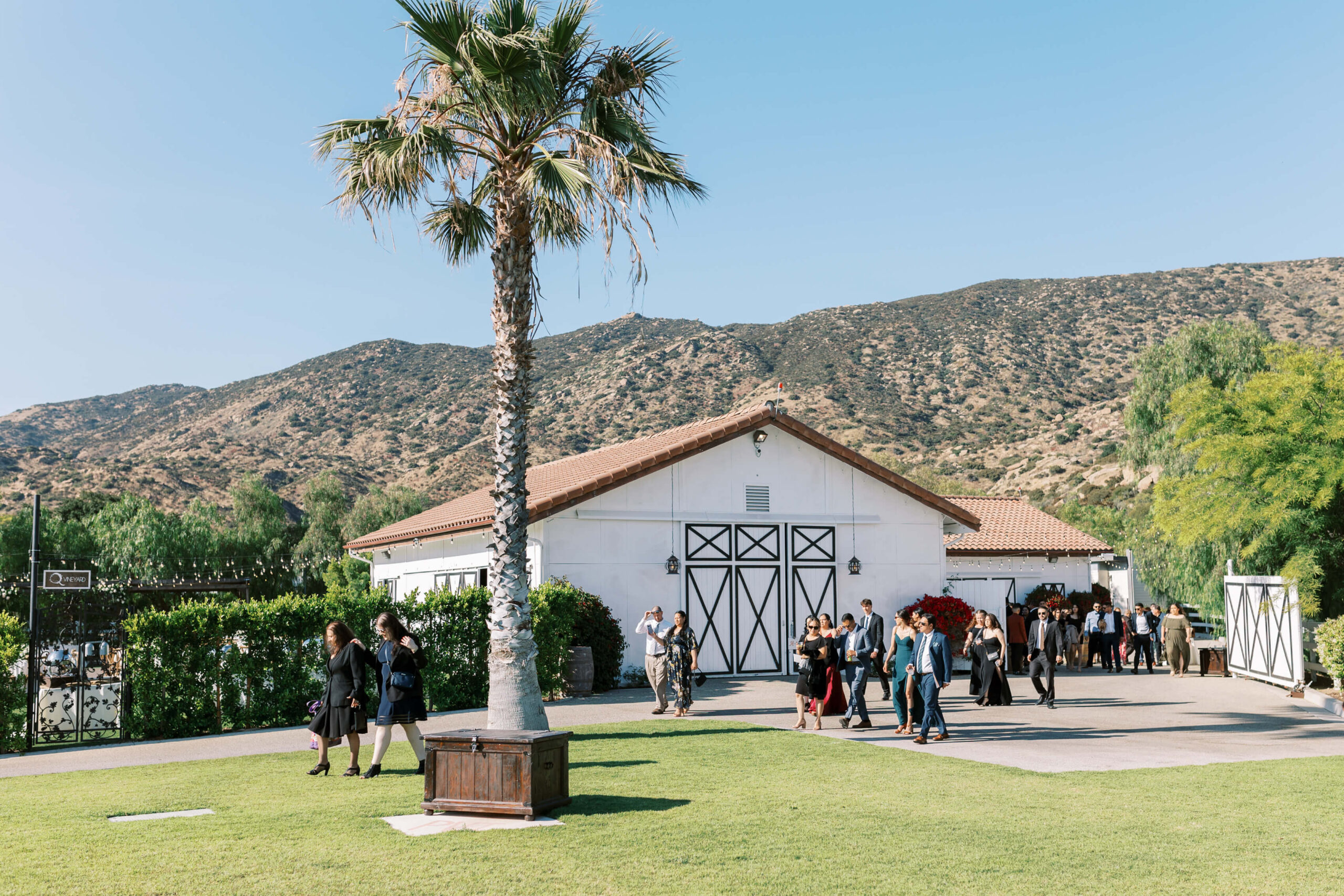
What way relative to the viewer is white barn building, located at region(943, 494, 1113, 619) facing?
toward the camera

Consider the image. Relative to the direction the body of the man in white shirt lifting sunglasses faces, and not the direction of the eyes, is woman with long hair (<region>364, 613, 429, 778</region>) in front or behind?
in front

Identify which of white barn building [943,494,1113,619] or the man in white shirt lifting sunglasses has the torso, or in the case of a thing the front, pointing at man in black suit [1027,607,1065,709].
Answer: the white barn building

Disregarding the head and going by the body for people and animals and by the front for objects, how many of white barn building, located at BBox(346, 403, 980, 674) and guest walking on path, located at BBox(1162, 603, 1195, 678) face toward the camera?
2

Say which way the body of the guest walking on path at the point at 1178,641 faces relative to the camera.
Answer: toward the camera

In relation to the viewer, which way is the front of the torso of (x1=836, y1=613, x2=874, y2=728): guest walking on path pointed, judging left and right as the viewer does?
facing the viewer and to the left of the viewer

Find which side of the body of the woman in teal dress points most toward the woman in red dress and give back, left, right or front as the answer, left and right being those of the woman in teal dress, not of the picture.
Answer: right

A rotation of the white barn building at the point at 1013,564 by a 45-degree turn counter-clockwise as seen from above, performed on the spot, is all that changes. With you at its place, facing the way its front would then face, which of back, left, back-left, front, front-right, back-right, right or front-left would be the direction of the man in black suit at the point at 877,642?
front-right

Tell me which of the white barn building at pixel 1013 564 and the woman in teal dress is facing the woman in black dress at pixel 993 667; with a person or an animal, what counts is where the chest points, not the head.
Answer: the white barn building
